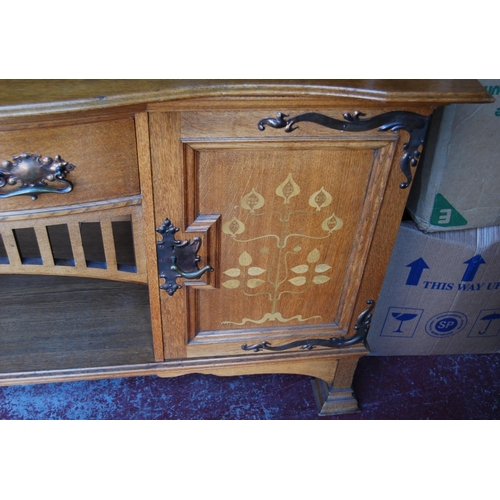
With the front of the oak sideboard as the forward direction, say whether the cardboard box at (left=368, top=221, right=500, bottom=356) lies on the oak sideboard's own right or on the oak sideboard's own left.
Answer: on the oak sideboard's own left

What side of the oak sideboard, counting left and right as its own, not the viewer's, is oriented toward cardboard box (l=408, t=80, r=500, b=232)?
left

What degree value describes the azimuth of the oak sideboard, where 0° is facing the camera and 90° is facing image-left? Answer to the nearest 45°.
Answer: approximately 0°
